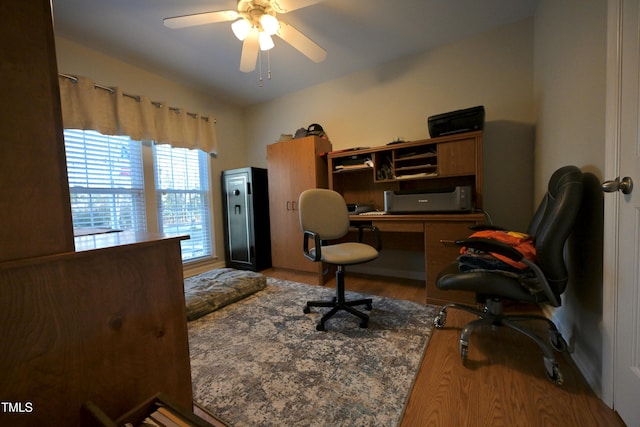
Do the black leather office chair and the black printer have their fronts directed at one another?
no

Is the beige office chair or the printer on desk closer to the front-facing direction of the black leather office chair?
the beige office chair

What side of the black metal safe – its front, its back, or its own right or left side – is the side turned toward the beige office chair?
left

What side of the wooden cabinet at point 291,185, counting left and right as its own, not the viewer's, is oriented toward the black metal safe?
right

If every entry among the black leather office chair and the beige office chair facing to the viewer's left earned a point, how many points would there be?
1

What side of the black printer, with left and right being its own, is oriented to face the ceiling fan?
front

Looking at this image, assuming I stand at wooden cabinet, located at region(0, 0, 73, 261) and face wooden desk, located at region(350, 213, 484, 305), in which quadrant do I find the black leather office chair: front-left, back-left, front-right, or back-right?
front-right

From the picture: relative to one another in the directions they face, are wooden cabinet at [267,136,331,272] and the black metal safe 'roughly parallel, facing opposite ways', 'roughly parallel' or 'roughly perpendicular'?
roughly parallel

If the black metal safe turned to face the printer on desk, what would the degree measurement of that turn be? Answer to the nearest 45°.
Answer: approximately 90° to its left

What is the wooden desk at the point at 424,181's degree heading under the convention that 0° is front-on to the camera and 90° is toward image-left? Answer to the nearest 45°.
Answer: approximately 45°

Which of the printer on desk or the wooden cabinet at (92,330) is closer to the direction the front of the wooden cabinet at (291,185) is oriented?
the wooden cabinet

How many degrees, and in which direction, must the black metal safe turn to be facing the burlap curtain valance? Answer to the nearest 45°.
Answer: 0° — it already faces it

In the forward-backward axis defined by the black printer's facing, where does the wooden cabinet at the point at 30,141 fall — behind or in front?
in front

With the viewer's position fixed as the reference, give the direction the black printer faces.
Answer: facing the viewer and to the left of the viewer

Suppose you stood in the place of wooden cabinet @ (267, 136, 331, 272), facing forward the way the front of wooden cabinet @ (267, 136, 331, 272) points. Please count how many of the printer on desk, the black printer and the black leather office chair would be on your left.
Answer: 3

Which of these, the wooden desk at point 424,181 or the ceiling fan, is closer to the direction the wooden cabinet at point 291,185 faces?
the ceiling fan

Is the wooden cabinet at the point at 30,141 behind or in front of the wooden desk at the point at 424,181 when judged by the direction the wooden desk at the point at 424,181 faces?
in front

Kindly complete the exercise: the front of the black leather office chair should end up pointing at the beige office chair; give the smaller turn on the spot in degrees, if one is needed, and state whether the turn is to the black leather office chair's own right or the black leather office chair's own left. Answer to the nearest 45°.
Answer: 0° — it already faces it
